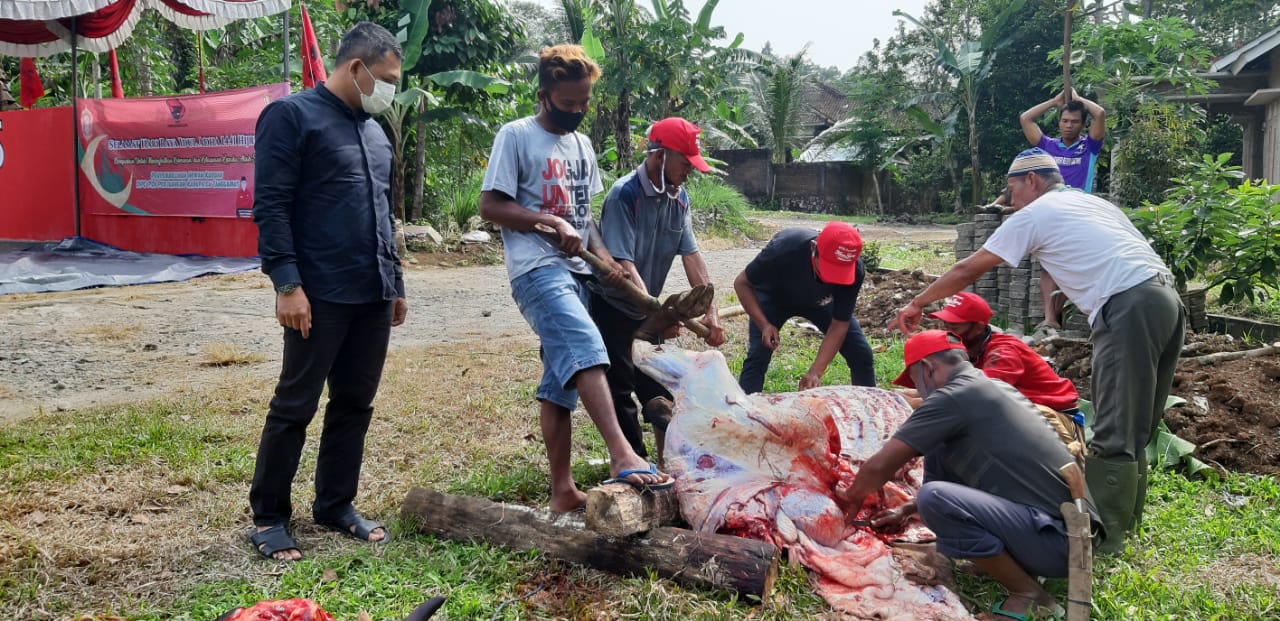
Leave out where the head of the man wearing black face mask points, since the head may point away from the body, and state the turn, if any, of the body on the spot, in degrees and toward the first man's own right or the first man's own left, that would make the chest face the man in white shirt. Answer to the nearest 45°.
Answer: approximately 45° to the first man's own left

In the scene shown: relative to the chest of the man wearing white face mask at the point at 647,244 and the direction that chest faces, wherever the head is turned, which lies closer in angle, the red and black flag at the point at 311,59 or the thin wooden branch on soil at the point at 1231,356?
the thin wooden branch on soil

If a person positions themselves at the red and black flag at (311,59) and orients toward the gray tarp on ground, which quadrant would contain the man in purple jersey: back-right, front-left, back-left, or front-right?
back-left

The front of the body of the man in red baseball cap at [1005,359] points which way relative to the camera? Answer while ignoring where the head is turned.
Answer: to the viewer's left

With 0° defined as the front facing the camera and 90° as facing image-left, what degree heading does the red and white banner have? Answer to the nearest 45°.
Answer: approximately 0°

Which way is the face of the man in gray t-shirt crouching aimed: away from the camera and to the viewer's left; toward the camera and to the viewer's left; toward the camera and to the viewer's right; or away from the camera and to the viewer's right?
away from the camera and to the viewer's left

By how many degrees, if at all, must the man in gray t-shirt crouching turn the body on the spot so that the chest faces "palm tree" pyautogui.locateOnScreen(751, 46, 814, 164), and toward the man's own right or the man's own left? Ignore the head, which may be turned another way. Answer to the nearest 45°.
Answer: approximately 90° to the man's own right

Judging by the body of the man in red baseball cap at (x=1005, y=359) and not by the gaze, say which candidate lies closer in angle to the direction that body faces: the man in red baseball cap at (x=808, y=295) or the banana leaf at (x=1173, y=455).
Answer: the man in red baseball cap

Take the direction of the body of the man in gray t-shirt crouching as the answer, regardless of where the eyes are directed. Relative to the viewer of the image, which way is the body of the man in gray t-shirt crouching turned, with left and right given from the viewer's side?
facing to the left of the viewer

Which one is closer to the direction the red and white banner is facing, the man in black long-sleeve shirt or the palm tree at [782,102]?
the man in black long-sleeve shirt

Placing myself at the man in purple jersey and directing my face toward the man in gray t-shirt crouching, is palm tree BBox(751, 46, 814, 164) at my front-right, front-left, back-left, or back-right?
back-right
